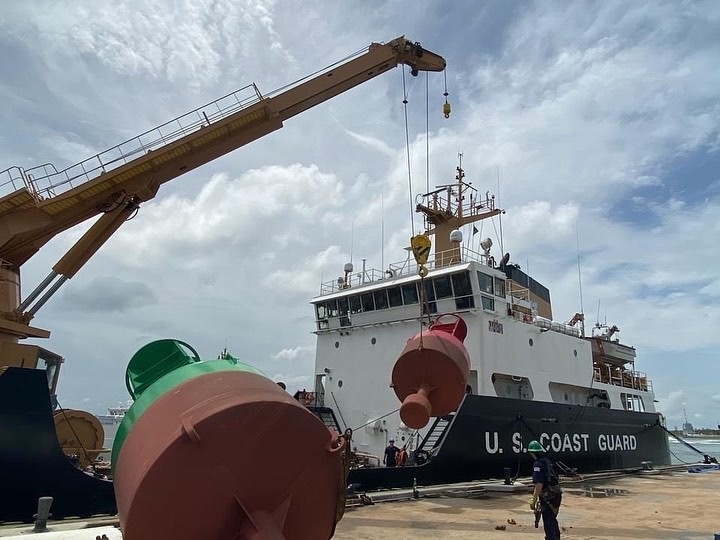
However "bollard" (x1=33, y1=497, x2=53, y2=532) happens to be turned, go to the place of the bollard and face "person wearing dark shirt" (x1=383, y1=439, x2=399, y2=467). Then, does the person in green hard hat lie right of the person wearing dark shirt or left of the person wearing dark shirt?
right

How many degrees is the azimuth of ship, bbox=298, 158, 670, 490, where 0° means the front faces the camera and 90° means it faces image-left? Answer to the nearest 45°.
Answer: approximately 45°

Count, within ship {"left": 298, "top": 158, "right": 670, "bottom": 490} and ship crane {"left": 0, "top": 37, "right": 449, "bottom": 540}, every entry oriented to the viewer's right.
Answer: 1

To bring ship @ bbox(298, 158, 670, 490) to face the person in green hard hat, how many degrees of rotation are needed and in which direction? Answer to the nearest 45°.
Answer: approximately 45° to its left

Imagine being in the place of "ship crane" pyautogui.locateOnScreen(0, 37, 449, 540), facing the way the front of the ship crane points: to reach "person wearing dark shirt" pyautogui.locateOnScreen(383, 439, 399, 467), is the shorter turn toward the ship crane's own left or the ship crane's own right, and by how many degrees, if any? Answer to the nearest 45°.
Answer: approximately 45° to the ship crane's own left

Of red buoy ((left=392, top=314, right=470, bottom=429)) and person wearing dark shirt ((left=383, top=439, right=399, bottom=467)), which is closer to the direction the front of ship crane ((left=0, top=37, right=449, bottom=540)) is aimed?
the red buoy

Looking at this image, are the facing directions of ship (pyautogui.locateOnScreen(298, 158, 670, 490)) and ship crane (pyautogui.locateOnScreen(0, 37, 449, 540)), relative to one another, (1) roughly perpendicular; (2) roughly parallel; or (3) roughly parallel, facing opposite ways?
roughly parallel, facing opposite ways

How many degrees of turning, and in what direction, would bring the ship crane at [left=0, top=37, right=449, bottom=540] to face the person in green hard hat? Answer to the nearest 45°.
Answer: approximately 45° to its right

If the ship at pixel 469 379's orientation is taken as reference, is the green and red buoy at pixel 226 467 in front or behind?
in front

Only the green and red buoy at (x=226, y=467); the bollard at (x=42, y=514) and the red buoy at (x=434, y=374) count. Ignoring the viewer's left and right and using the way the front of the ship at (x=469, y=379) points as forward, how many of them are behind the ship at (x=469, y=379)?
0

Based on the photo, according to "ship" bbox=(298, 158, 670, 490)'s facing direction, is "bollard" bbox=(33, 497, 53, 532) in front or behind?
in front
